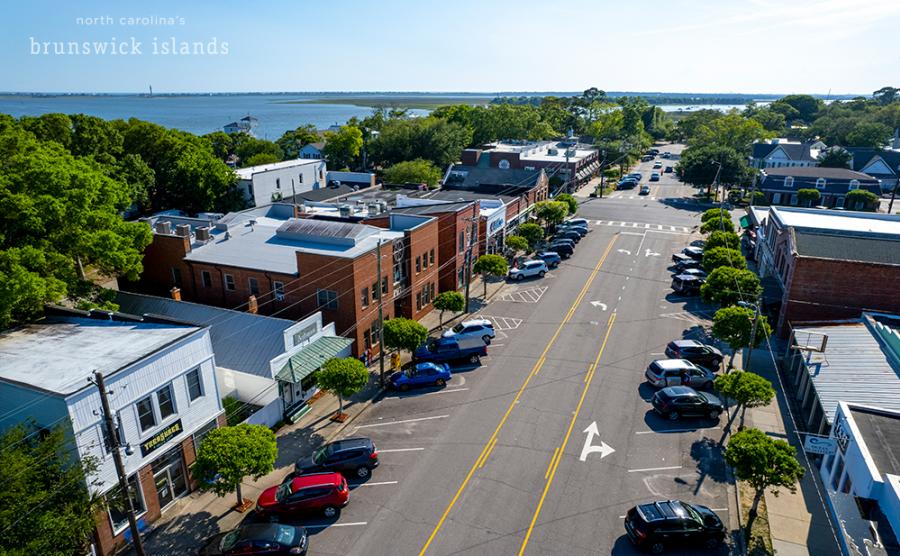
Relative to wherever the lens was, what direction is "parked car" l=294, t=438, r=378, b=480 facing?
facing to the left of the viewer

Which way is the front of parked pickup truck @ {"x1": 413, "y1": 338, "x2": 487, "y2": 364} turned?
to the viewer's left

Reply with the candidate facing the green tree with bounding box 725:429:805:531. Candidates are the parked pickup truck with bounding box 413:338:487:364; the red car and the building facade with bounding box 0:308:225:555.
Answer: the building facade

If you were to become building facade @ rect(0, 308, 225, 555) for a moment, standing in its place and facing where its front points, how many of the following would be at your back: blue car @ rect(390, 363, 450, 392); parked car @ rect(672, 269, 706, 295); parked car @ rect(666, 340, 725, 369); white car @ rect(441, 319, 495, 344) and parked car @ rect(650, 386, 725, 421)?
0

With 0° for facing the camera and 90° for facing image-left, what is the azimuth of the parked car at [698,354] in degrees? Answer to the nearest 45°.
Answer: approximately 270°

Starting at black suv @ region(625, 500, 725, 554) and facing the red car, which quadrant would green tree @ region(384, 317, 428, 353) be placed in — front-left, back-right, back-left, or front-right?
front-right

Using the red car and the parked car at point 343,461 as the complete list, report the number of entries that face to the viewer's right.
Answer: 0

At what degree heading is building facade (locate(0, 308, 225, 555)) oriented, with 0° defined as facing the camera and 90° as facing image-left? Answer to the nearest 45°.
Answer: approximately 315°

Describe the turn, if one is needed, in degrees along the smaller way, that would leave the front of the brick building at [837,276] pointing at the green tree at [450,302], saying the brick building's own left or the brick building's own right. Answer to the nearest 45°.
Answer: approximately 45° to the brick building's own left

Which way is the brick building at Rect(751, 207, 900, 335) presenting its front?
to the viewer's left

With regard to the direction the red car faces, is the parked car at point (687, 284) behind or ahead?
behind

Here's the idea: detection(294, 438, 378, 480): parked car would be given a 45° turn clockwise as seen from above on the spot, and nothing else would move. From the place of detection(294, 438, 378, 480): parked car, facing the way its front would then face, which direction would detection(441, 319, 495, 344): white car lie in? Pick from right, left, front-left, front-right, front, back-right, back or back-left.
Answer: right

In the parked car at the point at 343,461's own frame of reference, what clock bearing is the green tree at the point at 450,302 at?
The green tree is roughly at 4 o'clock from the parked car.

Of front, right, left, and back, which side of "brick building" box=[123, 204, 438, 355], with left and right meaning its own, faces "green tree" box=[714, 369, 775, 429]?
front

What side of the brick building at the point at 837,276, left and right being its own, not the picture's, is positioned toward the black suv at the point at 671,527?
left

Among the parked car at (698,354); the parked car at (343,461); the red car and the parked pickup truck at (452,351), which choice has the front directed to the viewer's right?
the parked car at (698,354)

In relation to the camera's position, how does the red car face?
facing to the left of the viewer

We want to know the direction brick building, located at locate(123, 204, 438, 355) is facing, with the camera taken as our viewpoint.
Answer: facing the viewer and to the right of the viewer

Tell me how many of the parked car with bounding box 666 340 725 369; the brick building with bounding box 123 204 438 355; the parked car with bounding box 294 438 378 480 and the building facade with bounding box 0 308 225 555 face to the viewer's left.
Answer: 1

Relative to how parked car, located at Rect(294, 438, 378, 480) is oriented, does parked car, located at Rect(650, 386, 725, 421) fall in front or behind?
behind

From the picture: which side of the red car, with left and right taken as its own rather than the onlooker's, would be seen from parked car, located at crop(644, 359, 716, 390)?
back
